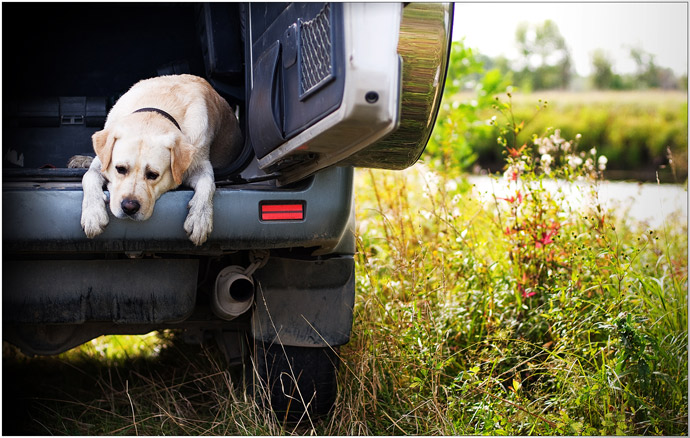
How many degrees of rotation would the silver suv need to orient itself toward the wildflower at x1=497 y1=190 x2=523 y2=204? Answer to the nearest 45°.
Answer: approximately 45° to its right

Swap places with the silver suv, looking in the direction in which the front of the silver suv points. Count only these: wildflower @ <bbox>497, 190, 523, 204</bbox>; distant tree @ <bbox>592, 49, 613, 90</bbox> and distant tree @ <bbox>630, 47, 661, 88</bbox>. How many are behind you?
0

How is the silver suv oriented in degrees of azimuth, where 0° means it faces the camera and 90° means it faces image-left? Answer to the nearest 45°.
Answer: approximately 180°

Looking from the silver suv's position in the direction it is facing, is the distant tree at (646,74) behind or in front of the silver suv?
in front

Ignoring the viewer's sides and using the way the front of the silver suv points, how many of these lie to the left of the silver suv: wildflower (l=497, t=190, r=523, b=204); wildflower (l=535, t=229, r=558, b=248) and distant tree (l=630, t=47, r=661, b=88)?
0

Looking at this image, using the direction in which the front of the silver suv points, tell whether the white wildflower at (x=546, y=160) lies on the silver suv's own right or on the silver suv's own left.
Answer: on the silver suv's own right

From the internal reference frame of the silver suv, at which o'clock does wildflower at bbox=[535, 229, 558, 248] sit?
The wildflower is roughly at 2 o'clock from the silver suv.

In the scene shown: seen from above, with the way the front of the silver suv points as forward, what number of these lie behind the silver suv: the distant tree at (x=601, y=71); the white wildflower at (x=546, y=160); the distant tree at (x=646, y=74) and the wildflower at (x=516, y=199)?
0
